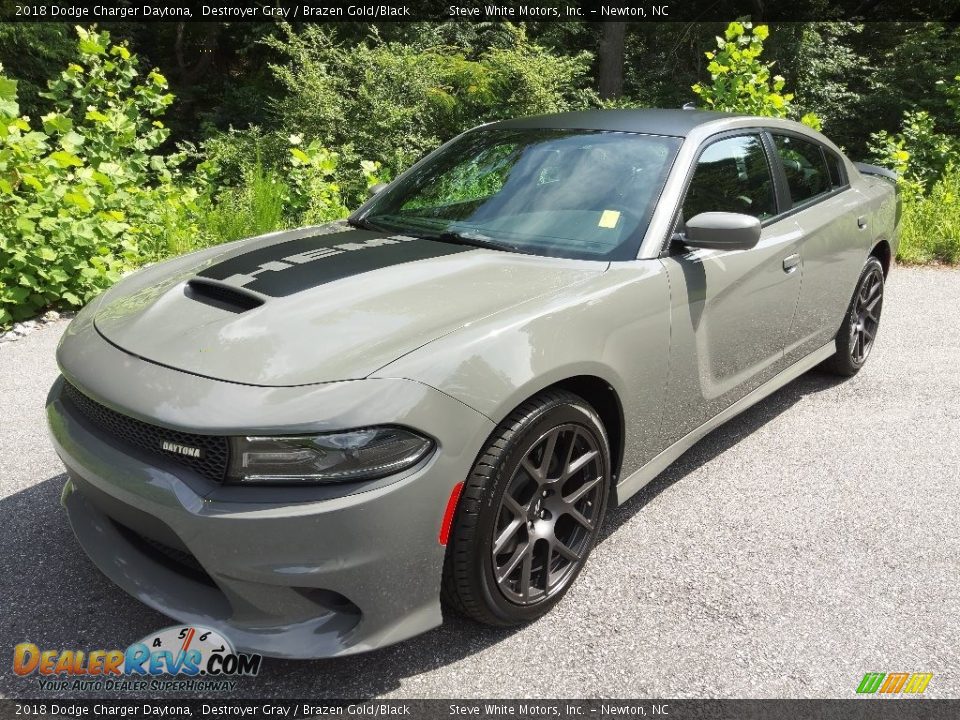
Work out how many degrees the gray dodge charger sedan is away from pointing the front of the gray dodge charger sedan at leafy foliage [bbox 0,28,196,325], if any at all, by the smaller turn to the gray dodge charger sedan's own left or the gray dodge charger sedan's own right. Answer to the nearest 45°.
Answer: approximately 90° to the gray dodge charger sedan's own right

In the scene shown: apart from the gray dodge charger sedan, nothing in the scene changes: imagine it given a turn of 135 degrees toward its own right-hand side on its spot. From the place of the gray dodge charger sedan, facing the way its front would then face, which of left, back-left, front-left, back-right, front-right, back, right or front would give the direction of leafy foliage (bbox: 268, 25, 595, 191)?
front

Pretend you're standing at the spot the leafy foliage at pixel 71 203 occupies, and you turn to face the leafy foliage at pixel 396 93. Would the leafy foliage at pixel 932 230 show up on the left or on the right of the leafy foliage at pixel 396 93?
right

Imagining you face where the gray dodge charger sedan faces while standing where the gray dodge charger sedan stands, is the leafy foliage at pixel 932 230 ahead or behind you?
behind

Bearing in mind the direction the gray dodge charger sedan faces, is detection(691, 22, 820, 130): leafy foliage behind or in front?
behind

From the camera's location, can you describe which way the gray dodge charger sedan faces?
facing the viewer and to the left of the viewer

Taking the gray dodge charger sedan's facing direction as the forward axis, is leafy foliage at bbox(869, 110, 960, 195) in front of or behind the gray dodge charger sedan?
behind
